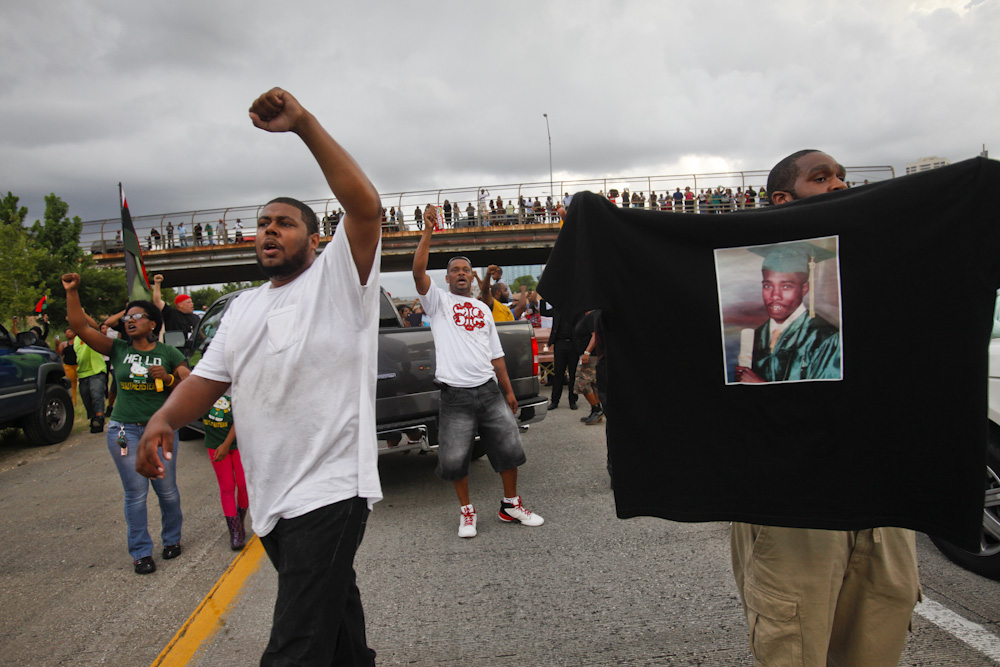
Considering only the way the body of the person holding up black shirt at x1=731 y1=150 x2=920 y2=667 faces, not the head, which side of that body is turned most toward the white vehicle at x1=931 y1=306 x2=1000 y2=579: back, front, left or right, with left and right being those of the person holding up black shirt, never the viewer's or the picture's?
left

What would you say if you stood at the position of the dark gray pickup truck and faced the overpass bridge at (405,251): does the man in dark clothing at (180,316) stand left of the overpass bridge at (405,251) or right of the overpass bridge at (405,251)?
left

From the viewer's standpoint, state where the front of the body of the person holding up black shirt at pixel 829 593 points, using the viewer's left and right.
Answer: facing the viewer and to the right of the viewer
